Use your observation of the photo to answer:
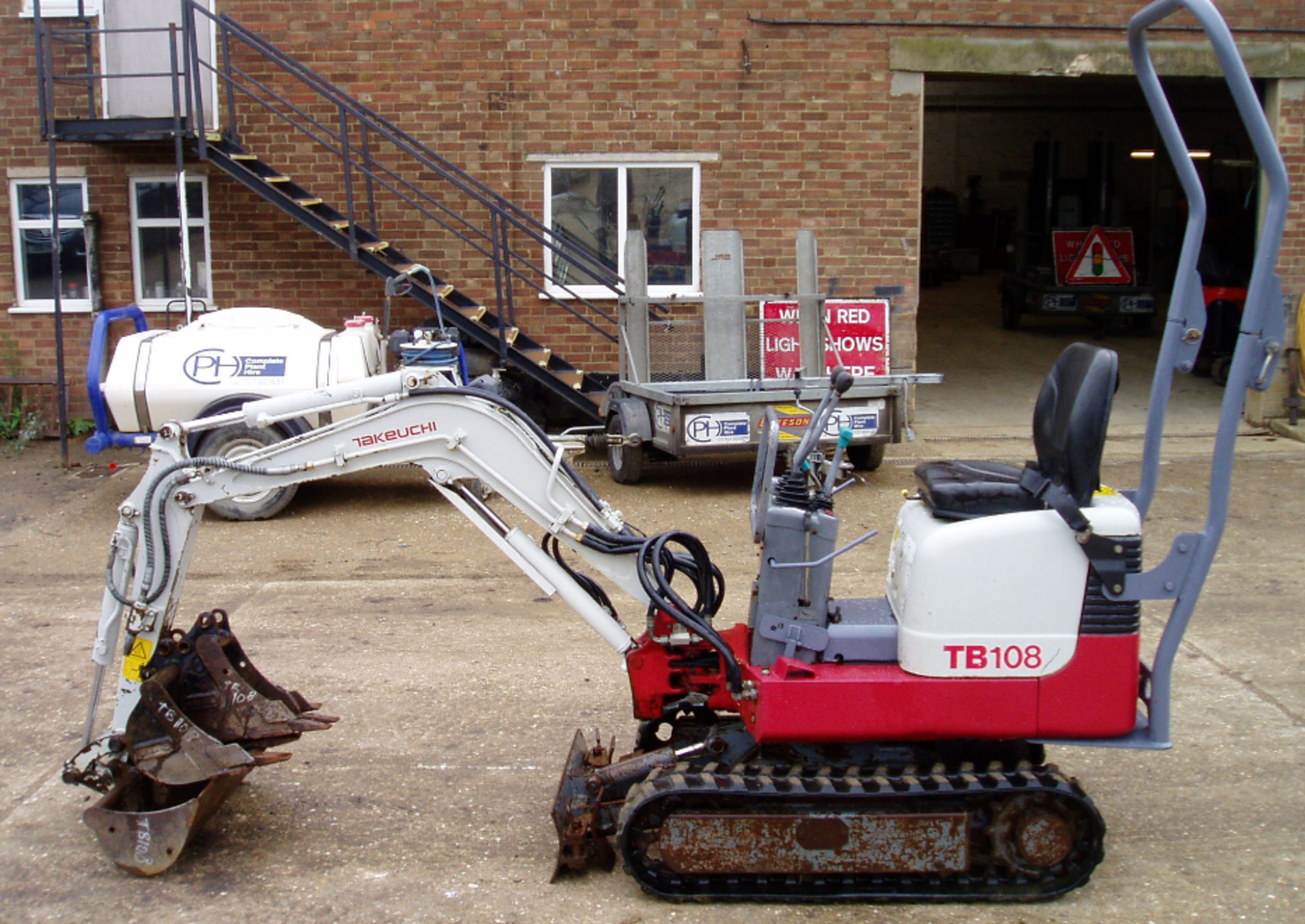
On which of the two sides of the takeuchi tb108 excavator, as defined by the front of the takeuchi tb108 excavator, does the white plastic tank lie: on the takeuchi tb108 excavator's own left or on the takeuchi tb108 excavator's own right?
on the takeuchi tb108 excavator's own right

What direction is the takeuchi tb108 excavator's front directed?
to the viewer's left

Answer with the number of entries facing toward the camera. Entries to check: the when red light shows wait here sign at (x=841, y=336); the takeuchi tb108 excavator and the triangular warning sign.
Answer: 2

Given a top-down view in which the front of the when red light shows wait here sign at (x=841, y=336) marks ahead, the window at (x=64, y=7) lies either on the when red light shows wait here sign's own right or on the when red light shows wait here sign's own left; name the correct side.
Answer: on the when red light shows wait here sign's own right

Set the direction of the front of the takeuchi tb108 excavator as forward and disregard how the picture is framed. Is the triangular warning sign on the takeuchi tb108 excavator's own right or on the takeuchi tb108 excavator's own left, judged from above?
on the takeuchi tb108 excavator's own right

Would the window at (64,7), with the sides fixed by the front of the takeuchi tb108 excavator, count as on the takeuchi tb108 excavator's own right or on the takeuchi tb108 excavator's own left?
on the takeuchi tb108 excavator's own right

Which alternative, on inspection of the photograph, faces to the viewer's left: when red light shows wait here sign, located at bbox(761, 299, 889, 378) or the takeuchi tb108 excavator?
the takeuchi tb108 excavator

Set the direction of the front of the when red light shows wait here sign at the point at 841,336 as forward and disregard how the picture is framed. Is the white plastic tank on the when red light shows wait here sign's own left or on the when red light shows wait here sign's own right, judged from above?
on the when red light shows wait here sign's own right

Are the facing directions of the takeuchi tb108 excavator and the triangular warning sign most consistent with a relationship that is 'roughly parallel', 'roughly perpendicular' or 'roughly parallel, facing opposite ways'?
roughly perpendicular

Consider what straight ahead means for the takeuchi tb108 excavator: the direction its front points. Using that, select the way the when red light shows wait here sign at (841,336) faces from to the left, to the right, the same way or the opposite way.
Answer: to the left
